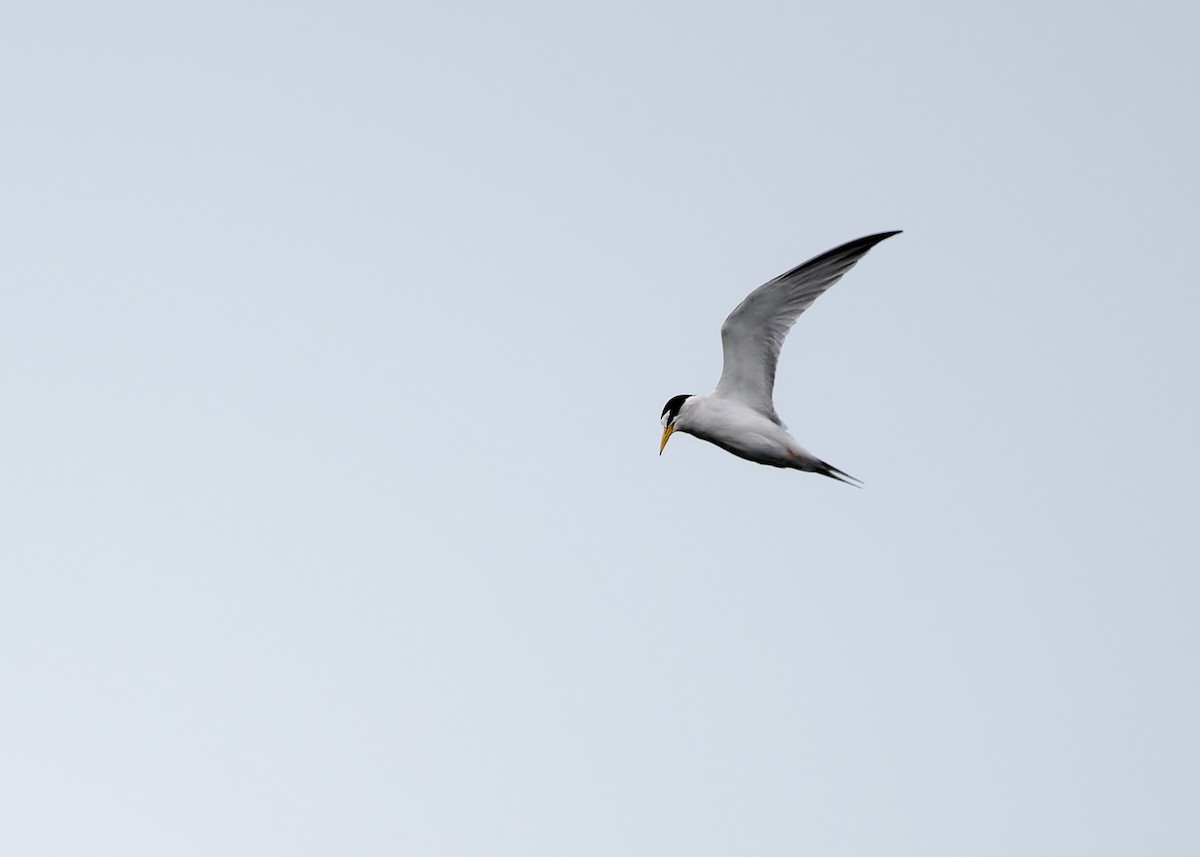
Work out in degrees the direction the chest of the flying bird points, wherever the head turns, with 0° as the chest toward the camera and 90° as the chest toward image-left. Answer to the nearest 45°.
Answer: approximately 90°
